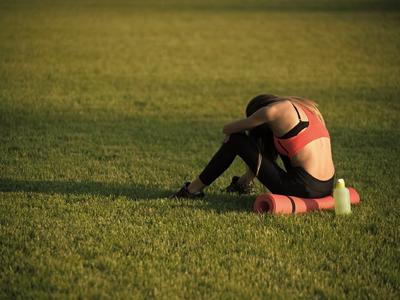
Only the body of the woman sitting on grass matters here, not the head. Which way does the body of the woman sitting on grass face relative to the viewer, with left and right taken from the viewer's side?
facing to the left of the viewer

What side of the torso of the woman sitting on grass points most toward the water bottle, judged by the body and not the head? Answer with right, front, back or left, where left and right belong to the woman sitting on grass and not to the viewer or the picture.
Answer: back
